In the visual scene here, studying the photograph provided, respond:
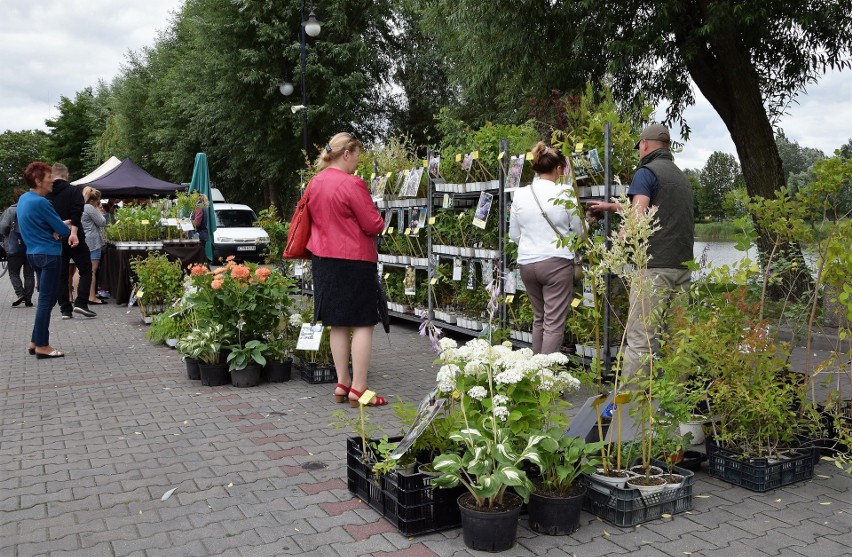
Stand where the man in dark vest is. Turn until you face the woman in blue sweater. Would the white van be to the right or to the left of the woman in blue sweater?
right

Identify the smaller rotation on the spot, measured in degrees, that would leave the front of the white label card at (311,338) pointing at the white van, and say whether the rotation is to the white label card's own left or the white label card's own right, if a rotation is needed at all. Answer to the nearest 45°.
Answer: approximately 180°

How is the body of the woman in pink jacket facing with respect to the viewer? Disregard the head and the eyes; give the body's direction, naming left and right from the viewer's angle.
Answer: facing away from the viewer and to the right of the viewer

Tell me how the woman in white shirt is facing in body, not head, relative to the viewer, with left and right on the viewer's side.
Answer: facing away from the viewer and to the right of the viewer

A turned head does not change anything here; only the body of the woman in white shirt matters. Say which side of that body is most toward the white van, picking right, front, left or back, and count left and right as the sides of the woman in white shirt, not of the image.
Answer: left

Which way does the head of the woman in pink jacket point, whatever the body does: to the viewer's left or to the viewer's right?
to the viewer's right

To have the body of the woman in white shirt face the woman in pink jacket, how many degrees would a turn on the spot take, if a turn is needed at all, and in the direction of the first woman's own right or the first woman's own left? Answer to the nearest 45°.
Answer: approximately 135° to the first woman's own left

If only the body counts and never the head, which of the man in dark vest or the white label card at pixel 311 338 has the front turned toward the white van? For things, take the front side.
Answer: the man in dark vest

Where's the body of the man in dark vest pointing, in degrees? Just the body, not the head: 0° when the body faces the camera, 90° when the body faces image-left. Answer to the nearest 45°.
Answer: approximately 135°

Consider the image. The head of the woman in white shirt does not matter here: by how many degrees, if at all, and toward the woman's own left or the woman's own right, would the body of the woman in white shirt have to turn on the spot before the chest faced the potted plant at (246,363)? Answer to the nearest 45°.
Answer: approximately 135° to the woman's own left

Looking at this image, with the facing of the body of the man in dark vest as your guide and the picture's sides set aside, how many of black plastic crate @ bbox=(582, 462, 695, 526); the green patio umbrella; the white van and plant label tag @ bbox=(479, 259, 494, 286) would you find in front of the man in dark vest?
3

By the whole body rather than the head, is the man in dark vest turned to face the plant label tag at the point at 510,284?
yes

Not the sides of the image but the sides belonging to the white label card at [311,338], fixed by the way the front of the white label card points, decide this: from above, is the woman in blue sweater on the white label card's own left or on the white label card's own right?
on the white label card's own right
